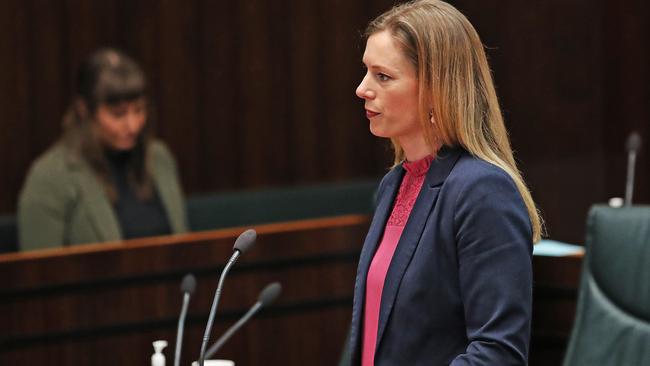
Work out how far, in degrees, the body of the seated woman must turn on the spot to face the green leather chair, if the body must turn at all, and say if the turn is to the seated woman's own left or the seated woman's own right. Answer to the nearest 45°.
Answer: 0° — they already face it

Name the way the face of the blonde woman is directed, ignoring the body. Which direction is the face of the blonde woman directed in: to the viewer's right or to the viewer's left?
to the viewer's left

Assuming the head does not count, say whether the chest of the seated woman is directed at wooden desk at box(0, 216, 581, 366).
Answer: yes

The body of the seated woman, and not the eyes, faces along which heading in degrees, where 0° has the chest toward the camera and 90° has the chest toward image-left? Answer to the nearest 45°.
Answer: approximately 315°
